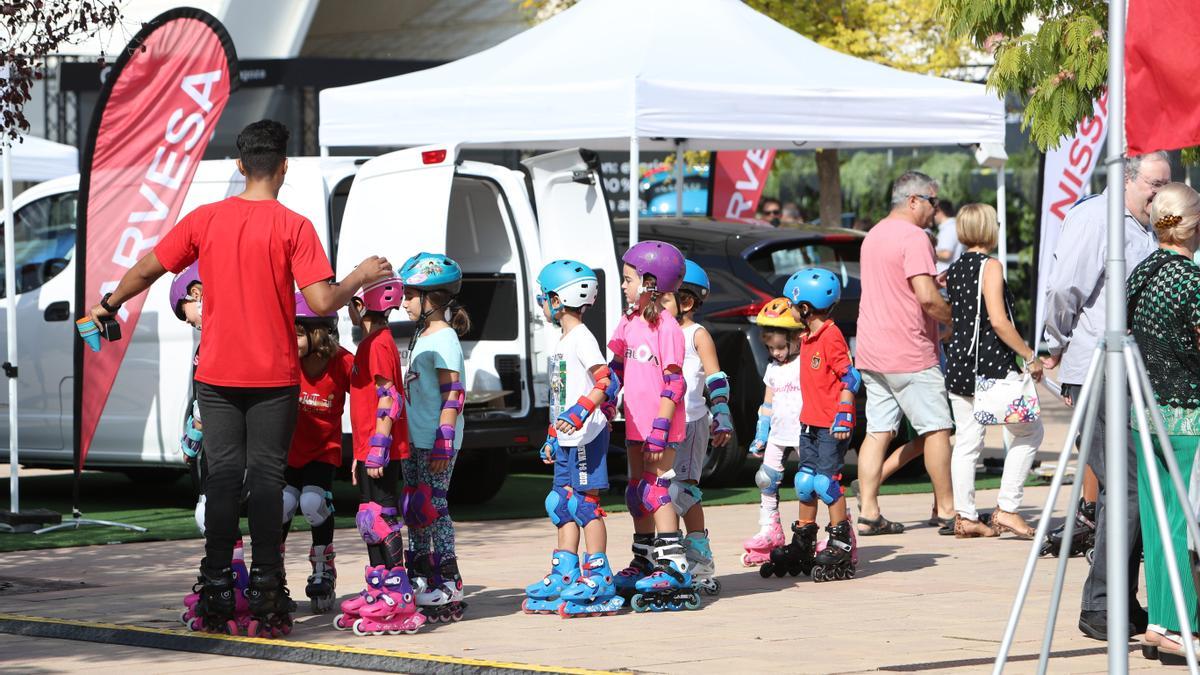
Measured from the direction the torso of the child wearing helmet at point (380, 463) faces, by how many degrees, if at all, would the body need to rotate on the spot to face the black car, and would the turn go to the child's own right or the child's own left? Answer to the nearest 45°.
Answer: approximately 135° to the child's own right

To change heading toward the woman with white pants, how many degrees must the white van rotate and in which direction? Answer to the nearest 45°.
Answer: approximately 135° to its right

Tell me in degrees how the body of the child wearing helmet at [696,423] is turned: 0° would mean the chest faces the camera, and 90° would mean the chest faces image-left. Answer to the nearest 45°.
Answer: approximately 90°

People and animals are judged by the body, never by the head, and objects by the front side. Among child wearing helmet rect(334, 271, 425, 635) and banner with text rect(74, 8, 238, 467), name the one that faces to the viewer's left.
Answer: the child wearing helmet

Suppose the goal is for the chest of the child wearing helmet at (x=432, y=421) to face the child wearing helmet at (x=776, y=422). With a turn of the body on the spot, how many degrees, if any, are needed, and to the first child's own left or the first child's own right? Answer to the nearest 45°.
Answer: approximately 135° to the first child's own right

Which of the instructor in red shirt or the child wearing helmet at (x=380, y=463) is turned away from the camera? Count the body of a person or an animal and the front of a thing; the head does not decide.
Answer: the instructor in red shirt

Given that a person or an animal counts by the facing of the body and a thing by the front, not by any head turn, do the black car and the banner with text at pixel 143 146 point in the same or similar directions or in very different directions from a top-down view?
very different directions

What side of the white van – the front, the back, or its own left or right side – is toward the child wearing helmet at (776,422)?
back
